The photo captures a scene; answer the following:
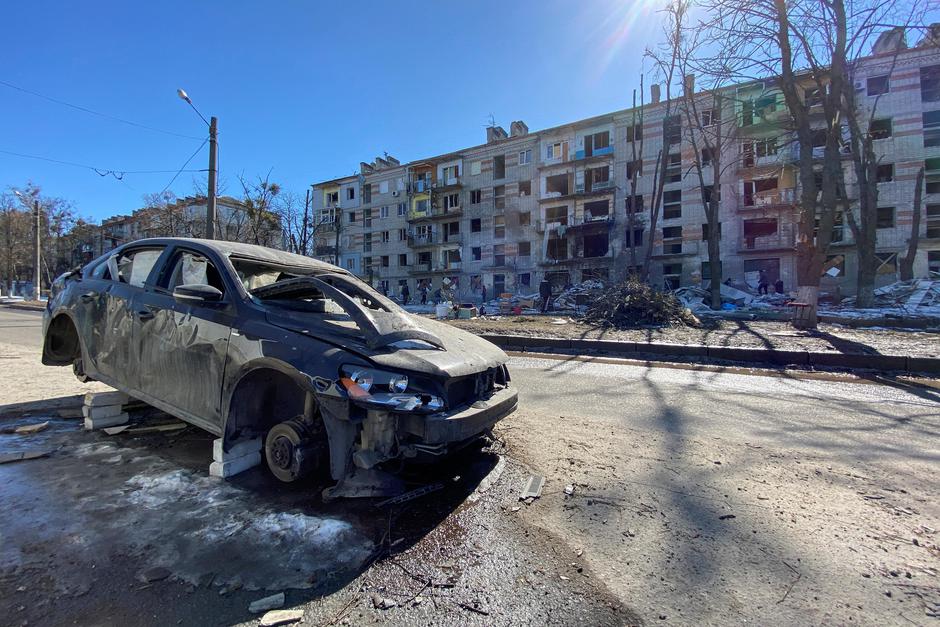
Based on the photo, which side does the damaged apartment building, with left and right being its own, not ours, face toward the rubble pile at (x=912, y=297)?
left

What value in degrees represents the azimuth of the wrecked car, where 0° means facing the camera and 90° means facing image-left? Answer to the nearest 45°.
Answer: approximately 315°

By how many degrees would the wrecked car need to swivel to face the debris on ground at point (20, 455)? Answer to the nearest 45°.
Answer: approximately 180°

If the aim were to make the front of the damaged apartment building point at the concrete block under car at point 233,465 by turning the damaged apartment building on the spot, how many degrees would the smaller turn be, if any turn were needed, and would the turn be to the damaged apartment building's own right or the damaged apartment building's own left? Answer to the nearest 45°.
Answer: approximately 45° to the damaged apartment building's own left

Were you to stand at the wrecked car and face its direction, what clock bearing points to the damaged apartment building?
The damaged apartment building is roughly at 9 o'clock from the wrecked car.

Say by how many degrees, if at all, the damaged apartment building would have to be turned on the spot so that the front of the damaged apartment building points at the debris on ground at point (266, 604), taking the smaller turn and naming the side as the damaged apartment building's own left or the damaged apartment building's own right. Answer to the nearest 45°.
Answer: approximately 45° to the damaged apartment building's own left

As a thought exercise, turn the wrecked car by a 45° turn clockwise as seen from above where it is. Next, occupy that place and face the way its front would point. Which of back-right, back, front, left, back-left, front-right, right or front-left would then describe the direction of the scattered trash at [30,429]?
back-right

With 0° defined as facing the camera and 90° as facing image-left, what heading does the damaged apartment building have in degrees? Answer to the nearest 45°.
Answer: approximately 45°
